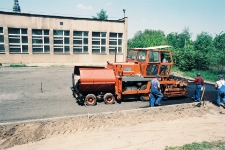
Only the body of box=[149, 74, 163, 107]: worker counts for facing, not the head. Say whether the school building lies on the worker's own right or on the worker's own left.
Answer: on the worker's own left

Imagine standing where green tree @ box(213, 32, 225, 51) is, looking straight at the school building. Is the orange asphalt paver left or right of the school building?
left

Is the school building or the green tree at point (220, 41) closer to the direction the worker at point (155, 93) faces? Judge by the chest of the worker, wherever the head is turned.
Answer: the green tree
